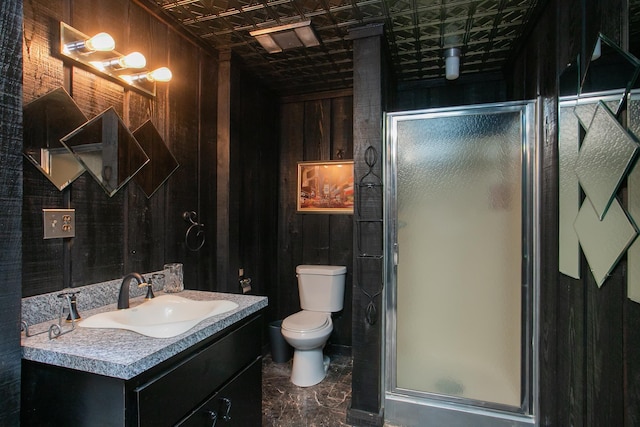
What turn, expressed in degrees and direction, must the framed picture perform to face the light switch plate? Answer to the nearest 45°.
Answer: approximately 45° to its right

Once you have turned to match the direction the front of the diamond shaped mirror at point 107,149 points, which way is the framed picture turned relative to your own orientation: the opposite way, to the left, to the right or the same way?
to the right

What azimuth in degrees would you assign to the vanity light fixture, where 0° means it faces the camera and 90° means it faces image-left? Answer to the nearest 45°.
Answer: approximately 315°

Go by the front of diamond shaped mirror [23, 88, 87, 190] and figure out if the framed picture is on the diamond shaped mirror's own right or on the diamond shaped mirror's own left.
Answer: on the diamond shaped mirror's own left

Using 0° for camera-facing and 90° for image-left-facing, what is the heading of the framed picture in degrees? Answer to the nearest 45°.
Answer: approximately 0°

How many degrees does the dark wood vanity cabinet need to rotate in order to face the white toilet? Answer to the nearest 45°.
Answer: approximately 90° to its left

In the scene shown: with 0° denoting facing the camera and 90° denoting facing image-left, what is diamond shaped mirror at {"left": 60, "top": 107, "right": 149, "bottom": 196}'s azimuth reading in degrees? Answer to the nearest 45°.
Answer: approximately 315°
